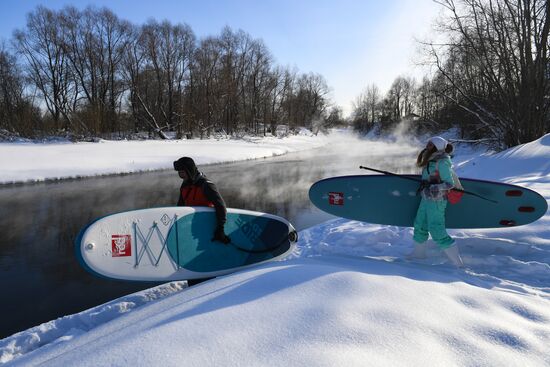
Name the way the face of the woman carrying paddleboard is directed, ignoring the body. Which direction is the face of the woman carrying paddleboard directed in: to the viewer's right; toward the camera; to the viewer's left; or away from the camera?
to the viewer's left

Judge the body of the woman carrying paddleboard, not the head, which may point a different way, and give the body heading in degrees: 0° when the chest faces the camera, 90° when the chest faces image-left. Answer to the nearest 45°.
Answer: approximately 90°
